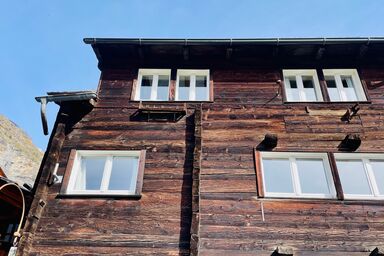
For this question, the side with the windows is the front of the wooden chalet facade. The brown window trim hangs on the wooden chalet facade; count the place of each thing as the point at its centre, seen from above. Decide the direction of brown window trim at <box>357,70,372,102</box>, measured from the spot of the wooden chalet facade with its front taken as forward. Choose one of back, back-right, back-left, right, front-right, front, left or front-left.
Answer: left
